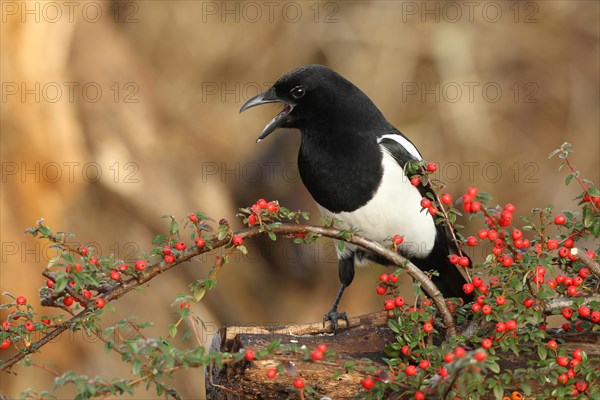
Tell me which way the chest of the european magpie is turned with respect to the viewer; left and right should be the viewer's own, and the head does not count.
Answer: facing the viewer and to the left of the viewer

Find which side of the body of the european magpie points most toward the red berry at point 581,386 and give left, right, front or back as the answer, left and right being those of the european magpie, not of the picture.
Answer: left
